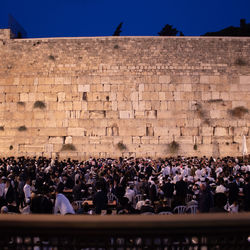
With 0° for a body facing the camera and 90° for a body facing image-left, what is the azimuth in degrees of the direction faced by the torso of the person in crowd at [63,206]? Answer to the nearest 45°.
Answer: approximately 135°

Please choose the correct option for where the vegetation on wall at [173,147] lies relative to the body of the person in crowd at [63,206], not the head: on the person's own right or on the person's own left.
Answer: on the person's own right

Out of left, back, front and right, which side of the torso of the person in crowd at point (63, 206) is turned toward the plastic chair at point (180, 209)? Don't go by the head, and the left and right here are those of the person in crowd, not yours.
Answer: right

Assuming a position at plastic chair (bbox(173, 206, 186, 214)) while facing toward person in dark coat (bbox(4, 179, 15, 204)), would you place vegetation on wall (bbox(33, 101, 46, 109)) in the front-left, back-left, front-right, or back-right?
front-right

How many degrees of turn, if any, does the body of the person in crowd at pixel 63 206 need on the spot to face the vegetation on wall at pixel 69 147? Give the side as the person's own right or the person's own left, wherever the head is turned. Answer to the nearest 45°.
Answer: approximately 45° to the person's own right

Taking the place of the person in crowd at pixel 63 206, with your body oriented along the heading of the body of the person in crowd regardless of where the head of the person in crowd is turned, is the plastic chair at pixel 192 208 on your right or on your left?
on your right

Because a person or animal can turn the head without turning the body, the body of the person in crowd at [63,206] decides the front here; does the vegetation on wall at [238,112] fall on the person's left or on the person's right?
on the person's right

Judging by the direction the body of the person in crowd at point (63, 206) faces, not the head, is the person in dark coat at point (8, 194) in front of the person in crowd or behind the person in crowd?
in front

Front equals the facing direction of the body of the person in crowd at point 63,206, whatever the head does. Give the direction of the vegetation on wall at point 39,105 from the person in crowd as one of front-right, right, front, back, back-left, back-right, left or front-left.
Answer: front-right
